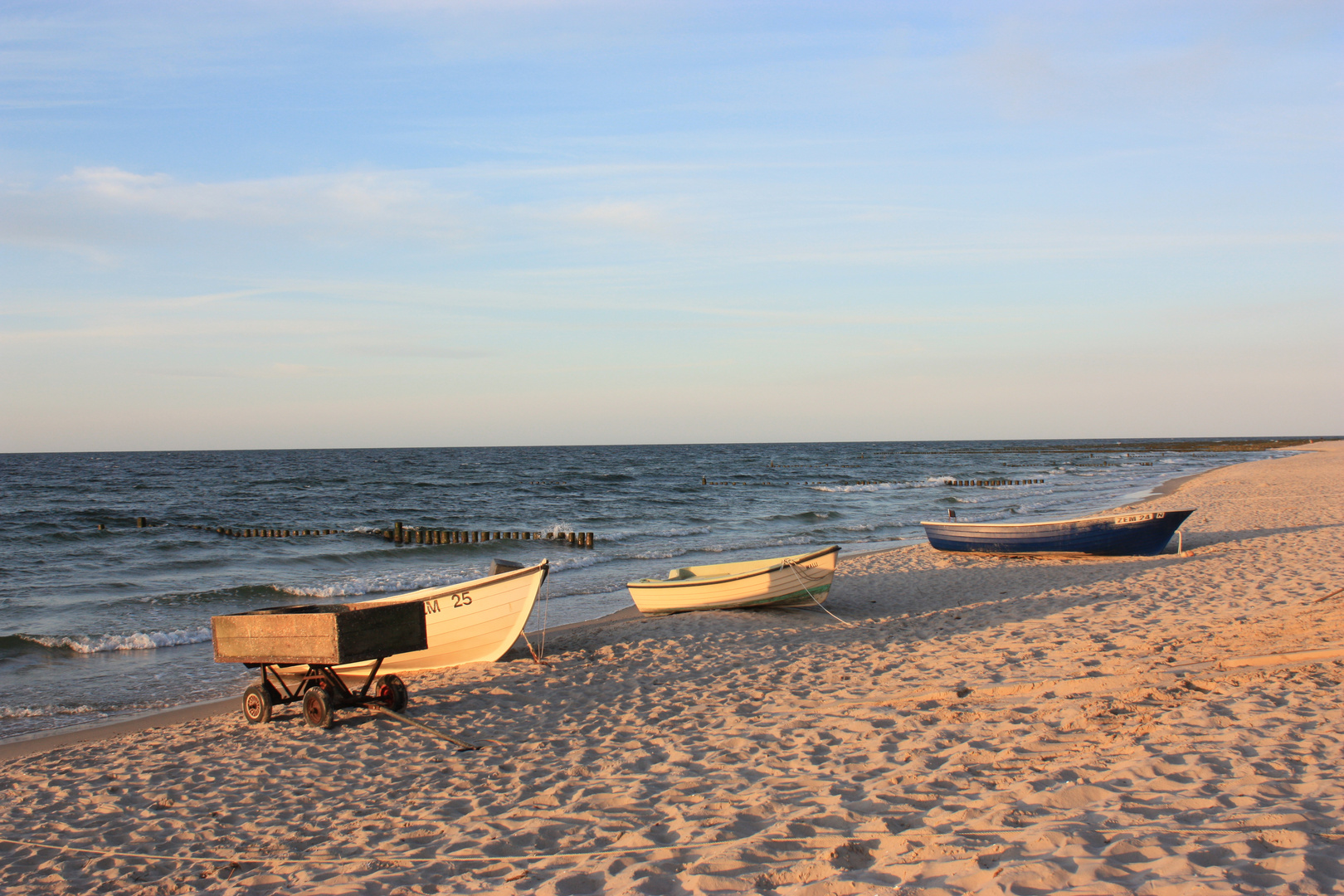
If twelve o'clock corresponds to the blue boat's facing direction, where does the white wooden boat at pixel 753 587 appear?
The white wooden boat is roughly at 4 o'clock from the blue boat.

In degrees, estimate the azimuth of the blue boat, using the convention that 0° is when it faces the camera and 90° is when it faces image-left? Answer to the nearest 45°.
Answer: approximately 270°

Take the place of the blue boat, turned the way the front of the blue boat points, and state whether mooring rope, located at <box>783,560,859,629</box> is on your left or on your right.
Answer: on your right

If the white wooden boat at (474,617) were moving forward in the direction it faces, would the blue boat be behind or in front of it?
in front

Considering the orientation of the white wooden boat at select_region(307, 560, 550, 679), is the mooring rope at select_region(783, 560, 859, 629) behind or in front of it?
in front

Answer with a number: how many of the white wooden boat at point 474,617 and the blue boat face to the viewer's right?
2

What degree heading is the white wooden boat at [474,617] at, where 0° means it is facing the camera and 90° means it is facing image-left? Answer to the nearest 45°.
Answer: approximately 270°
